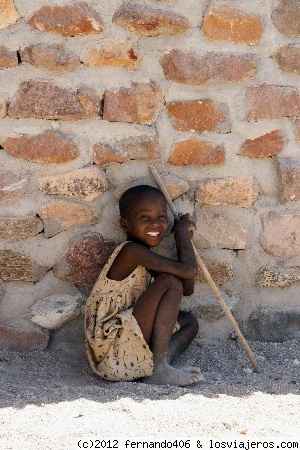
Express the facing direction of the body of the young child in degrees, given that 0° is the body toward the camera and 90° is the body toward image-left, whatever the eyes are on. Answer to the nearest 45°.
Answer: approximately 270°
